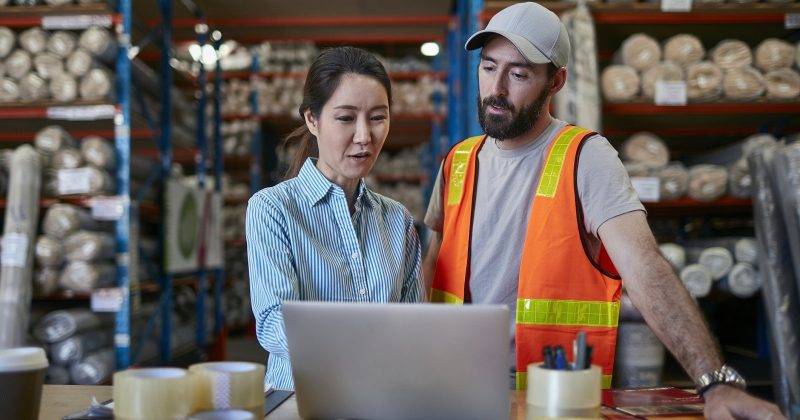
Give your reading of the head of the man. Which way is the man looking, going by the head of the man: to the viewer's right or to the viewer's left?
to the viewer's left

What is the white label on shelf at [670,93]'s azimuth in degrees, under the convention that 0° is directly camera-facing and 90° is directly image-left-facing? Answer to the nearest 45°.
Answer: approximately 0°

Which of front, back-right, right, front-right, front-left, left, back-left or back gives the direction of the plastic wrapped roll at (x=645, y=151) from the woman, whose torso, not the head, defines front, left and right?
left

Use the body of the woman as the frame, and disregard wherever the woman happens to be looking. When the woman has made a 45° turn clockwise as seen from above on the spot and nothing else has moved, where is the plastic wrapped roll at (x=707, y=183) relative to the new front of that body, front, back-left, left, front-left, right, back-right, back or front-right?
back-left

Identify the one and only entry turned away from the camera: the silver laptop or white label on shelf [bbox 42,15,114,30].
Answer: the silver laptop

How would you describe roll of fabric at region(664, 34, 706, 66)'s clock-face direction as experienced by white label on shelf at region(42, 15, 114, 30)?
The roll of fabric is roughly at 10 o'clock from the white label on shelf.

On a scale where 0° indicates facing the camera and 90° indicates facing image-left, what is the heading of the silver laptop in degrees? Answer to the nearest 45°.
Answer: approximately 180°

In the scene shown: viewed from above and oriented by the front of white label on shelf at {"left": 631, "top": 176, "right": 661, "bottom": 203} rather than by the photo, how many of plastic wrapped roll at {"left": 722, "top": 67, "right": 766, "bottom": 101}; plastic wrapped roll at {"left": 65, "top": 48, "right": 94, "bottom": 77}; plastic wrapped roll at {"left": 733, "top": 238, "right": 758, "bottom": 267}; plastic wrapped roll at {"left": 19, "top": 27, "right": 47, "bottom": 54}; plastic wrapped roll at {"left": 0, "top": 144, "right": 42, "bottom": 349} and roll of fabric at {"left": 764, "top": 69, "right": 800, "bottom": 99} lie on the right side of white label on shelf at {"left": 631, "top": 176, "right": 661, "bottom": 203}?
3

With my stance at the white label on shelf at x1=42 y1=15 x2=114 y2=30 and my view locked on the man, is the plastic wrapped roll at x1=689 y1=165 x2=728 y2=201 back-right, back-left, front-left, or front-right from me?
front-left

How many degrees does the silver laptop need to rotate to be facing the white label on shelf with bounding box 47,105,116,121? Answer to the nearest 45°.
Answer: approximately 45° to its left

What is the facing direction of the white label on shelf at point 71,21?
toward the camera

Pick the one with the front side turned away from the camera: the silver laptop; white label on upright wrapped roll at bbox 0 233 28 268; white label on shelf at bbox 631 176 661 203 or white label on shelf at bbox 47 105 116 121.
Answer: the silver laptop
